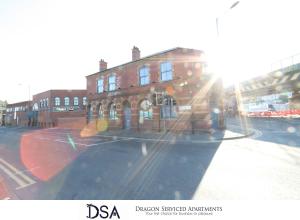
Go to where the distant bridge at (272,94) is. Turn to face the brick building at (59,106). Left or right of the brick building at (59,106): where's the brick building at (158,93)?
left

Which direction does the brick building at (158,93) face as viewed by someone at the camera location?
facing the viewer and to the left of the viewer

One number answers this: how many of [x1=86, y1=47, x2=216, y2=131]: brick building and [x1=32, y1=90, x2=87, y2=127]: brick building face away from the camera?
0

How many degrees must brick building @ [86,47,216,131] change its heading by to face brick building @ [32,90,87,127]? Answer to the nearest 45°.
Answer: approximately 90° to its right

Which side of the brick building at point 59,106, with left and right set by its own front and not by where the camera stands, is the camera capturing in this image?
front

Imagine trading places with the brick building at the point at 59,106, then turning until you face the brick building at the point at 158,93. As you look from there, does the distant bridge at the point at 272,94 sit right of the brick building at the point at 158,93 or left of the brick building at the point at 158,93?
left

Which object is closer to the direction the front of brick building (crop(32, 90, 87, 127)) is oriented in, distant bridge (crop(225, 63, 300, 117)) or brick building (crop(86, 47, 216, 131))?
the brick building

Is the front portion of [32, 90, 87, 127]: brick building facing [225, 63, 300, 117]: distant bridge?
no

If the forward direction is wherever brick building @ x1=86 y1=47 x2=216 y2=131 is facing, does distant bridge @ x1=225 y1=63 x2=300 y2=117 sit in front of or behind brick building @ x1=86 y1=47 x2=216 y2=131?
behind
